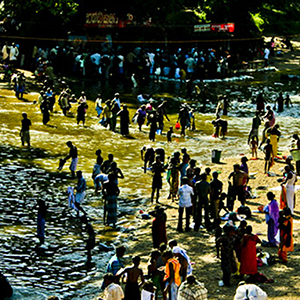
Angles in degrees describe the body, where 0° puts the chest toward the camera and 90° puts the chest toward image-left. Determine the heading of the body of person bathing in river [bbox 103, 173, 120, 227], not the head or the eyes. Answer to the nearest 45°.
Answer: approximately 180°

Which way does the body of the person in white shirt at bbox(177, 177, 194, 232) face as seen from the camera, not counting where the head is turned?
away from the camera

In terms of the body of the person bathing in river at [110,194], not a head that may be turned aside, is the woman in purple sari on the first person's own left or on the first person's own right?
on the first person's own right

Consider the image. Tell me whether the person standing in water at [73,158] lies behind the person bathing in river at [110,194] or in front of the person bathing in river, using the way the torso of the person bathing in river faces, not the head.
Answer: in front

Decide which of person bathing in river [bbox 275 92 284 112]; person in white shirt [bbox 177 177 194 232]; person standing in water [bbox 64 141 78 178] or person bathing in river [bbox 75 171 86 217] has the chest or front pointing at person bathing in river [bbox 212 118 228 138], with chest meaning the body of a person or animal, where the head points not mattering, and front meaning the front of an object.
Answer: the person in white shirt

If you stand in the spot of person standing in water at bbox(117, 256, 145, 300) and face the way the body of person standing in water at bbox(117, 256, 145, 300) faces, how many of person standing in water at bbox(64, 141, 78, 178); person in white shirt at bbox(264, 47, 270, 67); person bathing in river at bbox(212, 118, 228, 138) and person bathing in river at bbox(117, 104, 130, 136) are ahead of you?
4

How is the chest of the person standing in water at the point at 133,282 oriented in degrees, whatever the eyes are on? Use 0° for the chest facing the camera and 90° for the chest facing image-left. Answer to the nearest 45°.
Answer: approximately 180°

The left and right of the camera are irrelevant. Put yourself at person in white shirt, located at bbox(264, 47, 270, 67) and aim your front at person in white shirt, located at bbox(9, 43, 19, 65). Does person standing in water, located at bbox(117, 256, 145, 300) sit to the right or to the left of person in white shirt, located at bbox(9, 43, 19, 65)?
left

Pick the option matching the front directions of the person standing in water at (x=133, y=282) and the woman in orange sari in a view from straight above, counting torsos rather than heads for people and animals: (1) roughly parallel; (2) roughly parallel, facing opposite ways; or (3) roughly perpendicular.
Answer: roughly perpendicular

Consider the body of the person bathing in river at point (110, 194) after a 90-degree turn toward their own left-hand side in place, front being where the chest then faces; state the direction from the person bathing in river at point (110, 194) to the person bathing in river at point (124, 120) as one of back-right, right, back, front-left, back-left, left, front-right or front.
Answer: right
